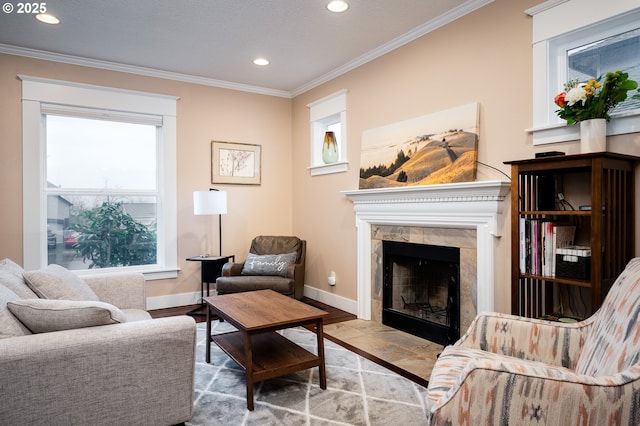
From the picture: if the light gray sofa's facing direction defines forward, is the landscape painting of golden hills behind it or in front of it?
in front

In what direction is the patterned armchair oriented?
to the viewer's left

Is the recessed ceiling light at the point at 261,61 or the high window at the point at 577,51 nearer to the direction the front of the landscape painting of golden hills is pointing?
the recessed ceiling light

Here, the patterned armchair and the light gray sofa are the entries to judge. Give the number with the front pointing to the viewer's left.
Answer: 1

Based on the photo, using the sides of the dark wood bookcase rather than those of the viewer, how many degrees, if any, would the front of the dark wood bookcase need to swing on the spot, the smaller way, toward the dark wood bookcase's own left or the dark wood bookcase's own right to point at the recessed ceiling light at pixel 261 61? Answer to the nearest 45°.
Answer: approximately 45° to the dark wood bookcase's own right

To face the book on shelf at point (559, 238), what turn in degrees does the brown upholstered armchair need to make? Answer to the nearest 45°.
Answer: approximately 90° to its left

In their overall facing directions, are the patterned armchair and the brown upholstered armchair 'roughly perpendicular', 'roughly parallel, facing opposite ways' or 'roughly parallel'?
roughly perpendicular

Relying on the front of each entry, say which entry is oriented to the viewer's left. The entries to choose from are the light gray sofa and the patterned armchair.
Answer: the patterned armchair

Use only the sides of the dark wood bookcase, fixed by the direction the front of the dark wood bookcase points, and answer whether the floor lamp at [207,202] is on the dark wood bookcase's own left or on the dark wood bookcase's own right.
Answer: on the dark wood bookcase's own right

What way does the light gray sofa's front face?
to the viewer's right

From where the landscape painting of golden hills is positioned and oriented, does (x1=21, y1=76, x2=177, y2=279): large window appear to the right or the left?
on its right

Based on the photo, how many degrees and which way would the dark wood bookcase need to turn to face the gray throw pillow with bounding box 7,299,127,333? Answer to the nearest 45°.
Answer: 0° — it already faces it

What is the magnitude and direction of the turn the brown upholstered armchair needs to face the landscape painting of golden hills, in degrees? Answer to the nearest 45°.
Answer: approximately 90° to its left
